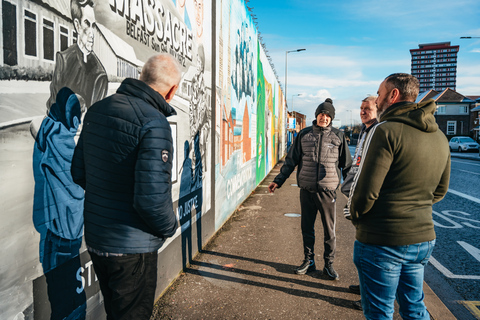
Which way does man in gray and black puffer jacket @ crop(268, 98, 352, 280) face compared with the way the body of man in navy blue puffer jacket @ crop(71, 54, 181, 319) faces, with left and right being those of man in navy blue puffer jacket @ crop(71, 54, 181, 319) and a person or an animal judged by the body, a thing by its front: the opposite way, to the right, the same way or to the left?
the opposite way

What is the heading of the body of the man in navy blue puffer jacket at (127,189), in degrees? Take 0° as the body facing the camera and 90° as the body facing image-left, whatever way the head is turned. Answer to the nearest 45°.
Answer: approximately 225°

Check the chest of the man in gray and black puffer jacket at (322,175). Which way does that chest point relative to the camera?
toward the camera

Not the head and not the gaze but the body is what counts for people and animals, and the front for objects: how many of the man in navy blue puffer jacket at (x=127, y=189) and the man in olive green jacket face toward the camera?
0

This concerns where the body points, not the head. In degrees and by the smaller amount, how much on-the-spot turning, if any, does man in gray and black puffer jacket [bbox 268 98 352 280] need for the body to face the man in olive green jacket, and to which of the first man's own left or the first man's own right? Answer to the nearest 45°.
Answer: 0° — they already face them

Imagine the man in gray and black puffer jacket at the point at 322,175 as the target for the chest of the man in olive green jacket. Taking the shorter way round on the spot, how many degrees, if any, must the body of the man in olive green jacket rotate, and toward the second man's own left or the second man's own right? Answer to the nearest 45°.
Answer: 0° — they already face them

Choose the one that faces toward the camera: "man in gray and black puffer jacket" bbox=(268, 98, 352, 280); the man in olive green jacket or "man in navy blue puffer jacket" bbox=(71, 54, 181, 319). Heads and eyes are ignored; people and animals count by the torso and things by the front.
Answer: "man in gray and black puffer jacket" bbox=(268, 98, 352, 280)

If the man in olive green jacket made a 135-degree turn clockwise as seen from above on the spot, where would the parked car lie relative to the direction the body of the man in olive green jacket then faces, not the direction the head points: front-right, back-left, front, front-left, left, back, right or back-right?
left

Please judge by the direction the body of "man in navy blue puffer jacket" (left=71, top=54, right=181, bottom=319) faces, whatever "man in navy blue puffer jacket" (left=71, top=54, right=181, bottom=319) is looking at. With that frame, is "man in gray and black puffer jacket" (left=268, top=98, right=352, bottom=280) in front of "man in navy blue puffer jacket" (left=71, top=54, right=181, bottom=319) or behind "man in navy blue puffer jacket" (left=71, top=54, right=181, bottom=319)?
in front

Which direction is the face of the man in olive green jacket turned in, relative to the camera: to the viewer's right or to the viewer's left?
to the viewer's left

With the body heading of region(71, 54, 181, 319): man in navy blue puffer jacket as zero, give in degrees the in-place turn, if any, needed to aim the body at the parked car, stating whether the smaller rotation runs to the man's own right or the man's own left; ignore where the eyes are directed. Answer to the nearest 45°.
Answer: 0° — they already face it

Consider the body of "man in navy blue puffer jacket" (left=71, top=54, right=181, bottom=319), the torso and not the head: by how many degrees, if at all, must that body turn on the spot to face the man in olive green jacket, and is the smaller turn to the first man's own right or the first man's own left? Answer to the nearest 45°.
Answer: approximately 45° to the first man's own right

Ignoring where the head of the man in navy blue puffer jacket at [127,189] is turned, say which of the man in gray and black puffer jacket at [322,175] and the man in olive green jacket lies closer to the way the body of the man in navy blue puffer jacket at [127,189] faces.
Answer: the man in gray and black puffer jacket

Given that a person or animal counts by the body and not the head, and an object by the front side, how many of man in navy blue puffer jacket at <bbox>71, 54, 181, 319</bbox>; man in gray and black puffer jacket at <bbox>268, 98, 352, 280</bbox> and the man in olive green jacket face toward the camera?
1

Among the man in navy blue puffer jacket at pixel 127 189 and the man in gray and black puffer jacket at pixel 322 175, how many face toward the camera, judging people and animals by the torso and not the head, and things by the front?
1
